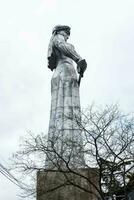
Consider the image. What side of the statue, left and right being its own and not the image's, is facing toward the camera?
right
